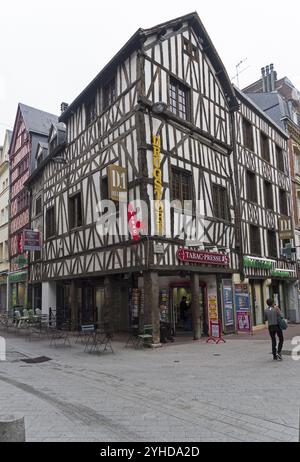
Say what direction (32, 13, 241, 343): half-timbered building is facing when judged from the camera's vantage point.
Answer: facing the viewer and to the right of the viewer

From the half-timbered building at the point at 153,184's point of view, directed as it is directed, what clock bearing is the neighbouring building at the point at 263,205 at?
The neighbouring building is roughly at 9 o'clock from the half-timbered building.

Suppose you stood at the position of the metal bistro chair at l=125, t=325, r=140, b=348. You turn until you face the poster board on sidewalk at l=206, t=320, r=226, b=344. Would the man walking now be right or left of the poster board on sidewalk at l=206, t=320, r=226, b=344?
right

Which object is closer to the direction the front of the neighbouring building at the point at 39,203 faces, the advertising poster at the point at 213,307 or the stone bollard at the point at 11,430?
the stone bollard

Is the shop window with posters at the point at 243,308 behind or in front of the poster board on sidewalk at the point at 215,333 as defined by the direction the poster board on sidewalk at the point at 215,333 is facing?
behind

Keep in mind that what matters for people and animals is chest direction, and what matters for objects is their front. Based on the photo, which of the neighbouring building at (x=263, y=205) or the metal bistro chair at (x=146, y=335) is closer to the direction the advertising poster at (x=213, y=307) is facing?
the metal bistro chair

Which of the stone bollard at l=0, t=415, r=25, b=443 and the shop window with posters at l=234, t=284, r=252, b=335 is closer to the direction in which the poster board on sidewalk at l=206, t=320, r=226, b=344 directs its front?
the stone bollard

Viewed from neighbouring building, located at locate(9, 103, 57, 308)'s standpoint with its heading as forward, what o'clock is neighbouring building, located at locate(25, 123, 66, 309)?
neighbouring building, located at locate(25, 123, 66, 309) is roughly at 10 o'clock from neighbouring building, located at locate(9, 103, 57, 308).

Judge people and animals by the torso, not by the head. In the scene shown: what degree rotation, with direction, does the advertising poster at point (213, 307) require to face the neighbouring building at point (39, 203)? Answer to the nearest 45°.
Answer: approximately 135° to its right

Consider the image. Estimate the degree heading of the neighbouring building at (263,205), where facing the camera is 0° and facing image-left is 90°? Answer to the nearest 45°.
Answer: approximately 315°
